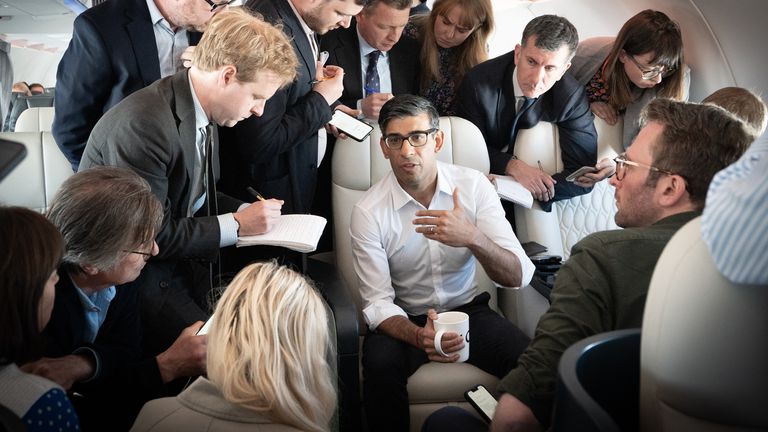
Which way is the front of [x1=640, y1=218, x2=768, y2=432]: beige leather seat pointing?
away from the camera

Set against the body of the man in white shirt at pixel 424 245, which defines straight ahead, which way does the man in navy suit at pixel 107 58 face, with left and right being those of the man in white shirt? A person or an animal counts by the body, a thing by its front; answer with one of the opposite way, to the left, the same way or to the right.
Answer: to the left

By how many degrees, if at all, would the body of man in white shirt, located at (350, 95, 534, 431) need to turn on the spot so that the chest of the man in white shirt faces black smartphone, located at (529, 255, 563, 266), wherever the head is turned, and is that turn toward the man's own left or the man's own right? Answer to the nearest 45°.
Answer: approximately 135° to the man's own left

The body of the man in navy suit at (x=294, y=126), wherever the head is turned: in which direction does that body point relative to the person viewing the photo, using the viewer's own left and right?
facing to the right of the viewer

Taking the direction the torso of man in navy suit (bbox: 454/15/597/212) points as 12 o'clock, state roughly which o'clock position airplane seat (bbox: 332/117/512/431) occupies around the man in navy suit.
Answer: The airplane seat is roughly at 2 o'clock from the man in navy suit.

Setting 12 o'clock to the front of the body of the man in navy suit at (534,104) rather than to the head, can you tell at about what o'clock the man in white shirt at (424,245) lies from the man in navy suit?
The man in white shirt is roughly at 1 o'clock from the man in navy suit.

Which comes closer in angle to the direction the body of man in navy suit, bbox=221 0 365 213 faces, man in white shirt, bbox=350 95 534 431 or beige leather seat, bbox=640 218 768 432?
the man in white shirt

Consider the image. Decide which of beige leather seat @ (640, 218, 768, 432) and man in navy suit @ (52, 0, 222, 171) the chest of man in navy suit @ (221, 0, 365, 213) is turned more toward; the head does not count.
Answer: the beige leather seat

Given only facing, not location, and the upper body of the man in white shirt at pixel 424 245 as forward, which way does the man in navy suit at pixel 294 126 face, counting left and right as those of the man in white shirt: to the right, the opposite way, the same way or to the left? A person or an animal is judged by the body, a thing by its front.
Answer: to the left

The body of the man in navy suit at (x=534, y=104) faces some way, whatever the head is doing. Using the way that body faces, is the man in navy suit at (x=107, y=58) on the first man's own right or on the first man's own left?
on the first man's own right

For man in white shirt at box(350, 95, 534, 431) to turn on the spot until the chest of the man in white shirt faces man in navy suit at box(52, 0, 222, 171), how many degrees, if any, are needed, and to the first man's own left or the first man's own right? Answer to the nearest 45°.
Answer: approximately 90° to the first man's own right

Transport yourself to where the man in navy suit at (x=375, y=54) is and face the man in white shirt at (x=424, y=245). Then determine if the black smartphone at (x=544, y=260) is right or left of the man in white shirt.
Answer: left

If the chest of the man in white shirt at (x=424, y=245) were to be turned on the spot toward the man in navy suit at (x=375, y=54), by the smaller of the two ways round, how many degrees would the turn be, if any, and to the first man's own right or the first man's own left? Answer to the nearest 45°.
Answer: approximately 180°
